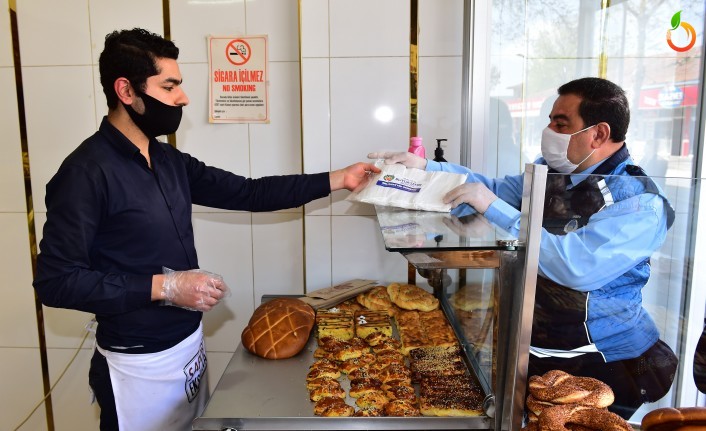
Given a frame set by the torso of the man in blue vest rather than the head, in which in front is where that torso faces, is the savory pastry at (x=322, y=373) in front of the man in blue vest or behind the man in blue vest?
in front

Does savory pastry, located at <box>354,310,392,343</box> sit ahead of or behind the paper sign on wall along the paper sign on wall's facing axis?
ahead

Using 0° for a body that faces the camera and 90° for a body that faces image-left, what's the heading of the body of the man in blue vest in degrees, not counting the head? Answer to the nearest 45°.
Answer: approximately 90°

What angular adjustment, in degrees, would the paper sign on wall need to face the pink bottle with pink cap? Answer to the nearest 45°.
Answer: approximately 45° to its left

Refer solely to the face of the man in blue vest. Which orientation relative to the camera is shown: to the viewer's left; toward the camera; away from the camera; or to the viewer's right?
to the viewer's left

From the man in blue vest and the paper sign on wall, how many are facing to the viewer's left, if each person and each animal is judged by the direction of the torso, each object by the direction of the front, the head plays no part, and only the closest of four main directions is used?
1

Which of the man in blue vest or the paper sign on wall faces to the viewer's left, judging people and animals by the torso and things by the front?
the man in blue vest

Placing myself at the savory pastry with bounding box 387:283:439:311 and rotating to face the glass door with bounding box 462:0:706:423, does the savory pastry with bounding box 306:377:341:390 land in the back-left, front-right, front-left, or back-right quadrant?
back-right

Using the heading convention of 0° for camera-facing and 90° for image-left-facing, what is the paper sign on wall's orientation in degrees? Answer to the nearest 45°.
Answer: approximately 0°

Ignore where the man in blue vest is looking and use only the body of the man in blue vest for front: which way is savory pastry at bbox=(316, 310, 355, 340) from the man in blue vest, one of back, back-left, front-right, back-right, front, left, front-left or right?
front-right

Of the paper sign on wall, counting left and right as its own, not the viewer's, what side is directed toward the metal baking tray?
front
